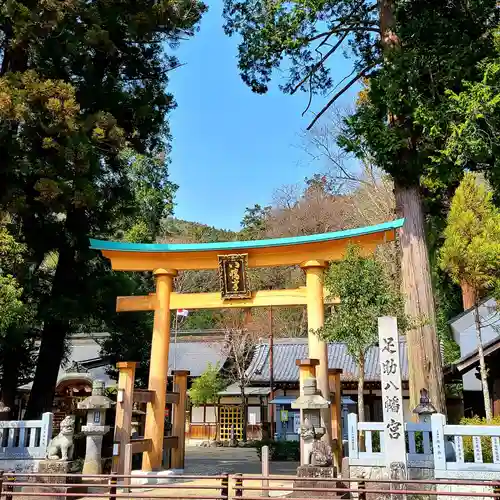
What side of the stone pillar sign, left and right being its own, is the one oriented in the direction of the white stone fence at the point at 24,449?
right

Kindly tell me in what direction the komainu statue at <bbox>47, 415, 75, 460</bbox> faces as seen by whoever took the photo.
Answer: facing the viewer and to the right of the viewer

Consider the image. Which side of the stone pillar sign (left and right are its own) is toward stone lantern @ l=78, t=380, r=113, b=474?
right

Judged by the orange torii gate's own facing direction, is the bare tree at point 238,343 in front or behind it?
behind

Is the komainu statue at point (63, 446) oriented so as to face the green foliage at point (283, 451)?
no

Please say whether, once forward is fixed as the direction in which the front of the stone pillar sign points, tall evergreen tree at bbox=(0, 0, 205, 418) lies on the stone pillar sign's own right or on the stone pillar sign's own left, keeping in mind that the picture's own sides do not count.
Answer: on the stone pillar sign's own right

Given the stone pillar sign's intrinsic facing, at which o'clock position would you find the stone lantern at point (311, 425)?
The stone lantern is roughly at 4 o'clock from the stone pillar sign.

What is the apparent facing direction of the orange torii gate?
toward the camera

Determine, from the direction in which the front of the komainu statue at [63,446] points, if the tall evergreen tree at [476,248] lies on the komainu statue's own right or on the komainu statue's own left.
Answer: on the komainu statue's own left

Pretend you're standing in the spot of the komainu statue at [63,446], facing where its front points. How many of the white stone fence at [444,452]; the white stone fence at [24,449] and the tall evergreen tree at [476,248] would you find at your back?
1

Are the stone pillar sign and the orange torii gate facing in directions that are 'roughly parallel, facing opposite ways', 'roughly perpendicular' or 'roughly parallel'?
roughly parallel

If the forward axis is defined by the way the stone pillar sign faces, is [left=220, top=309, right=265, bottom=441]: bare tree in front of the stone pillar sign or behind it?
behind

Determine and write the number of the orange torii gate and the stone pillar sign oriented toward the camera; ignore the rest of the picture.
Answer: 2

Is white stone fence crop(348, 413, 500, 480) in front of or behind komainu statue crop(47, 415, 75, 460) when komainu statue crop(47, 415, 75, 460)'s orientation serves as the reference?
in front

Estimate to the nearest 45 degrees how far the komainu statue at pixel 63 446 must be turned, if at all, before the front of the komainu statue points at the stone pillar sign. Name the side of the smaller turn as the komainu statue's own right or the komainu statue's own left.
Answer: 0° — it already faces it

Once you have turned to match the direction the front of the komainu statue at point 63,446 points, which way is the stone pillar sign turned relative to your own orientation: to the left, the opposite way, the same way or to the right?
to the right

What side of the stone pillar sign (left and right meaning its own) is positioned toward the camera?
front
